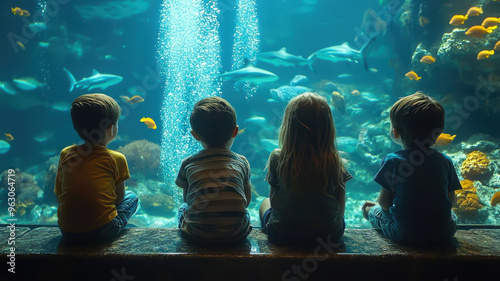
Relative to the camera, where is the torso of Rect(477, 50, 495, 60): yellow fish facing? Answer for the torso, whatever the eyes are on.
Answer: to the viewer's left

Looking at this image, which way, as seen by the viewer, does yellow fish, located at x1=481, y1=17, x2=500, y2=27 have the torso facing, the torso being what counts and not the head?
to the viewer's left

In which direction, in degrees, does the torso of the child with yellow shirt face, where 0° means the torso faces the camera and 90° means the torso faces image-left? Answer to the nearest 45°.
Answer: approximately 225°

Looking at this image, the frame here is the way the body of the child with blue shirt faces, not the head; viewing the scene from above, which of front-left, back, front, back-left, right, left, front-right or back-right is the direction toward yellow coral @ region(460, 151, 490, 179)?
front-right

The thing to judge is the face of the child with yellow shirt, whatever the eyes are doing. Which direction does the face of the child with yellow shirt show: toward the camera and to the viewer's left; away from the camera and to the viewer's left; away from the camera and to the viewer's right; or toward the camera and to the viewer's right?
away from the camera and to the viewer's right

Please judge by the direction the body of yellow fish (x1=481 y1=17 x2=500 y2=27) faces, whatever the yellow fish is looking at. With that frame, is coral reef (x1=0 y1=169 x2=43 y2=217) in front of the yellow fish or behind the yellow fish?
in front

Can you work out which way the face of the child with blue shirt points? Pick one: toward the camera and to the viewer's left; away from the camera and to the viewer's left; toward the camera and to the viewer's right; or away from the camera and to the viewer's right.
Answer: away from the camera and to the viewer's left

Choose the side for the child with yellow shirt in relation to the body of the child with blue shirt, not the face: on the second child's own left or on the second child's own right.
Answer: on the second child's own left

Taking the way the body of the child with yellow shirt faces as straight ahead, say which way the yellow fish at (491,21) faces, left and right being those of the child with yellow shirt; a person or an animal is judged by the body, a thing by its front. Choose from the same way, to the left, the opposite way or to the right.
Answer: to the left

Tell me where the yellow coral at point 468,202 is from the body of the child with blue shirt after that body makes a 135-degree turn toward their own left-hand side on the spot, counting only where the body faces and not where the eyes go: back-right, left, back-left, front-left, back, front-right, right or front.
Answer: back
